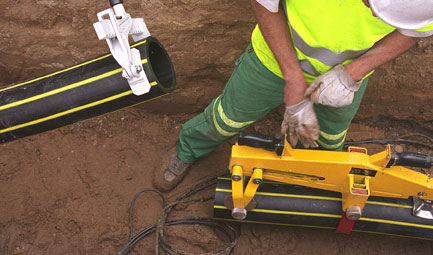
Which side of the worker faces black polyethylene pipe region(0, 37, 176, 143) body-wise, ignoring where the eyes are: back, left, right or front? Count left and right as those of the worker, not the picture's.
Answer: right

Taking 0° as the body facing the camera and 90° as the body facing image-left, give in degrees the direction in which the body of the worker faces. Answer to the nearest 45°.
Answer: approximately 0°
